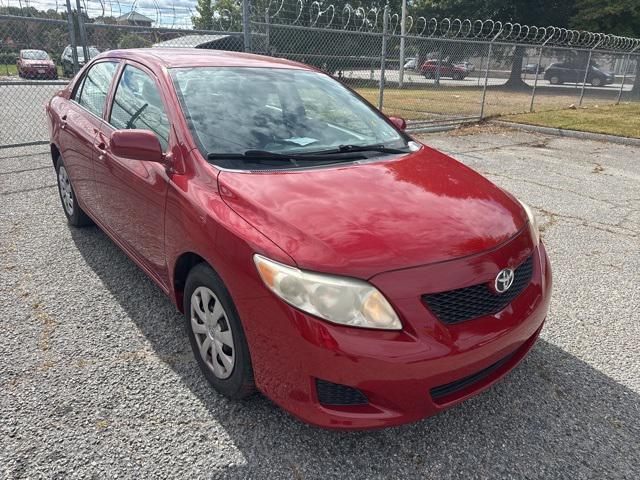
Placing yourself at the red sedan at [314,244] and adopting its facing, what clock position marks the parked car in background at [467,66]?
The parked car in background is roughly at 8 o'clock from the red sedan.

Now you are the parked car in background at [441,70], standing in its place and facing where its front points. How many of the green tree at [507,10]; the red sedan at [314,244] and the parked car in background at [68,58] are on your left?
1

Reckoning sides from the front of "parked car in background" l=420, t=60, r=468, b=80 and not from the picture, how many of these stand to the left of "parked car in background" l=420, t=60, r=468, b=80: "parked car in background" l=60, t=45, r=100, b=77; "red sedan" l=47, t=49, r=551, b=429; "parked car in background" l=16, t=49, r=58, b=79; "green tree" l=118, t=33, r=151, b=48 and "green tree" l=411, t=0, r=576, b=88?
1

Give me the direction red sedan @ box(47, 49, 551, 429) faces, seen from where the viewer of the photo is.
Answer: facing the viewer and to the right of the viewer

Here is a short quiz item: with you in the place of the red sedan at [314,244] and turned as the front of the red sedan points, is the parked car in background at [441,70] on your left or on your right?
on your left

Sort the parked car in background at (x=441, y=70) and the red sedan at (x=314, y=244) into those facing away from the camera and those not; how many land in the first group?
0
